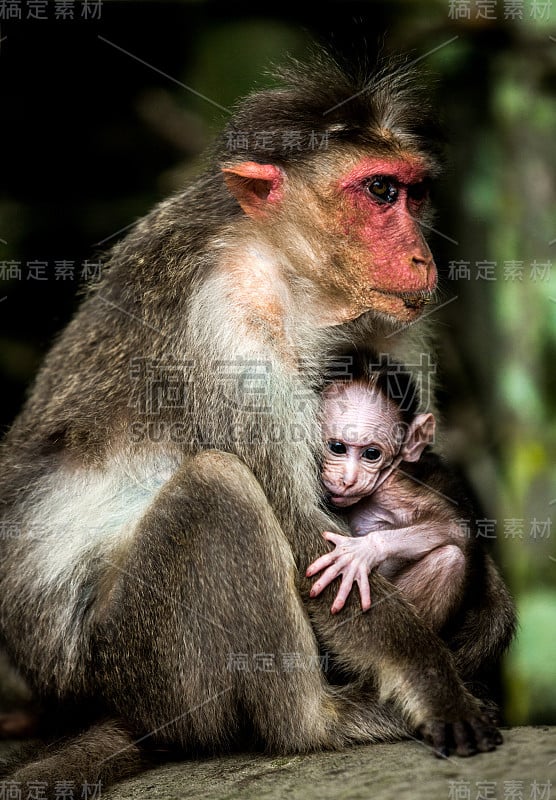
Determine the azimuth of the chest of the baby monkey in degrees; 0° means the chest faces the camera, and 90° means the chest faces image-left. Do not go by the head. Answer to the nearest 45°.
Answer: approximately 45°

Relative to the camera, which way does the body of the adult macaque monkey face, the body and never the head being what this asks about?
to the viewer's right
